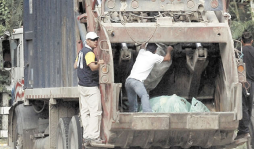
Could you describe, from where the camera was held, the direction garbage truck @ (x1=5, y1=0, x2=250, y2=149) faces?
facing away from the viewer and to the left of the viewer

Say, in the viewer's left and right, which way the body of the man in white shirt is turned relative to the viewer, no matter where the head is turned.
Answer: facing away from the viewer and to the right of the viewer
